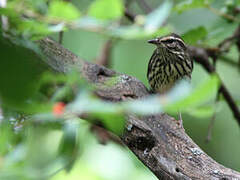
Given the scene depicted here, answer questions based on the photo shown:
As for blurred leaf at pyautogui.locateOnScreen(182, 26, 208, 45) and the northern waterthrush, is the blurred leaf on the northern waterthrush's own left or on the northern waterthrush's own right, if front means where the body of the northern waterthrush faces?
on the northern waterthrush's own left

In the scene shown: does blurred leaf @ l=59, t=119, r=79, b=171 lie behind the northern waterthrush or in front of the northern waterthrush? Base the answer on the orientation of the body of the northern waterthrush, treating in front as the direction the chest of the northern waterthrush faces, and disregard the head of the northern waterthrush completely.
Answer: in front

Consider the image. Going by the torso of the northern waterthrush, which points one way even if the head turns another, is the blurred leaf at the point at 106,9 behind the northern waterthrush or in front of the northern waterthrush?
in front

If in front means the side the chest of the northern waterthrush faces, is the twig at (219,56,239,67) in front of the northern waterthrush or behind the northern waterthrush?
behind

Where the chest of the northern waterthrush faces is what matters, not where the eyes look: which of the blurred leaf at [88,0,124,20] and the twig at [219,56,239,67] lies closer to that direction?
the blurred leaf

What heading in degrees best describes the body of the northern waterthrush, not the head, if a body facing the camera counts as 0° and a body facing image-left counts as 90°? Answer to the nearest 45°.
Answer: approximately 45°

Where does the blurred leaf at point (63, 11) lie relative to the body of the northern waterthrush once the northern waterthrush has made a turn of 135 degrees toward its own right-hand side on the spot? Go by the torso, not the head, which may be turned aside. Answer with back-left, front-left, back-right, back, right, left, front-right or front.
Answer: left

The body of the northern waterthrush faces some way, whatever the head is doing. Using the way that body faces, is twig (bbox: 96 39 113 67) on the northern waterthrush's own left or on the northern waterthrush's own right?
on the northern waterthrush's own right
